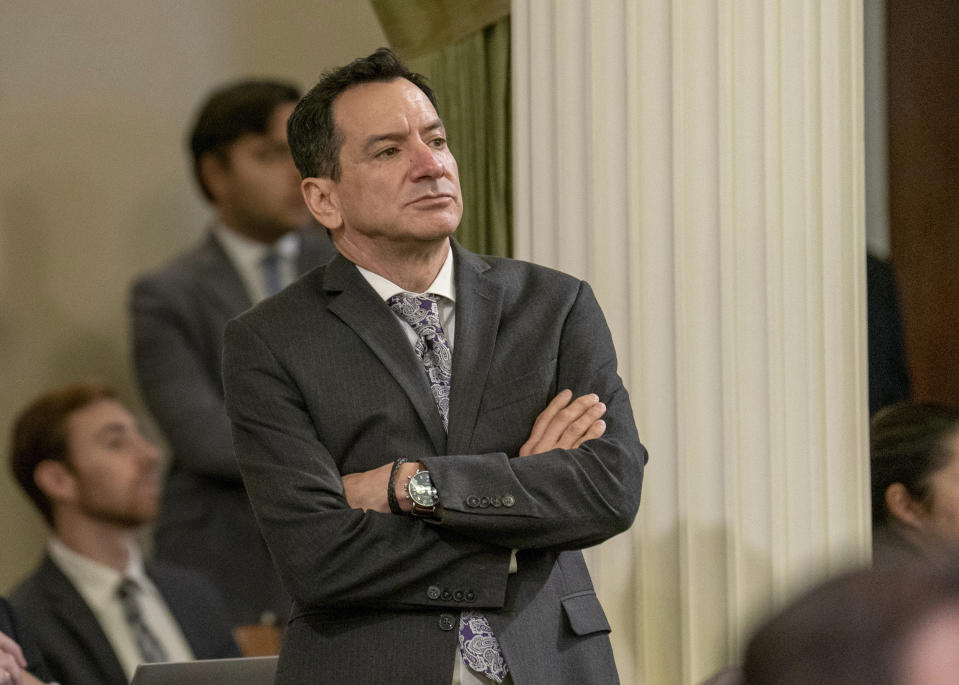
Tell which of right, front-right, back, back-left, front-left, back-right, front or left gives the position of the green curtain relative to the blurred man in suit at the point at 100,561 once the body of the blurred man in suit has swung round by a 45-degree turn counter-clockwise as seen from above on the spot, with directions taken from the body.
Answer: front

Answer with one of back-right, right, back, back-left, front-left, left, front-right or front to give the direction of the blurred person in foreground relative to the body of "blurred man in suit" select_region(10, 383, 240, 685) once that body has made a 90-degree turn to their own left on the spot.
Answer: back-right

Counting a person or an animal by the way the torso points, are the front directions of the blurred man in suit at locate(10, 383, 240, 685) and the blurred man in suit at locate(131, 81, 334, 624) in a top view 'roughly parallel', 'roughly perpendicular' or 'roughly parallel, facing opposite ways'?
roughly parallel

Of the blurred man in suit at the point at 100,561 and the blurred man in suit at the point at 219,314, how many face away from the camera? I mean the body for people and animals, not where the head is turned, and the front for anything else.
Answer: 0

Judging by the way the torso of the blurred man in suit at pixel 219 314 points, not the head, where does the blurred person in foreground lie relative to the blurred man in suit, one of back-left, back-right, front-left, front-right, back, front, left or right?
front-right

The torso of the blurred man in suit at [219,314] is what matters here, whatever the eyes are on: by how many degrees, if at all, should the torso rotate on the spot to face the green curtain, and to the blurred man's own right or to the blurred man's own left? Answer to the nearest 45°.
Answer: approximately 45° to the blurred man's own left

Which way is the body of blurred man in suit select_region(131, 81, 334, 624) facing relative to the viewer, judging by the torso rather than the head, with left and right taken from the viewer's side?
facing the viewer and to the right of the viewer
